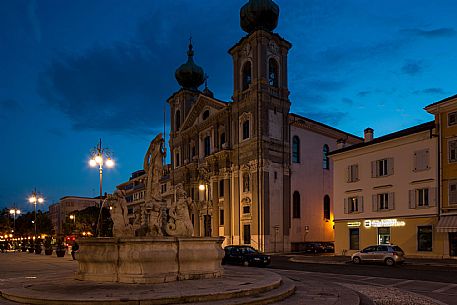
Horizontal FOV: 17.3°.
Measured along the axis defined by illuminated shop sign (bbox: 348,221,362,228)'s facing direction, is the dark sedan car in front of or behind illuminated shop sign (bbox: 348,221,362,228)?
in front

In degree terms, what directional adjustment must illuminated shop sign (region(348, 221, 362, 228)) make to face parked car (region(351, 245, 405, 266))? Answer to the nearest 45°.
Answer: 0° — it already faces it

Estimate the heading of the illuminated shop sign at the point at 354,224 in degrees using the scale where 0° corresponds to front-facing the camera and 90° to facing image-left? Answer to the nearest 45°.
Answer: approximately 0°
